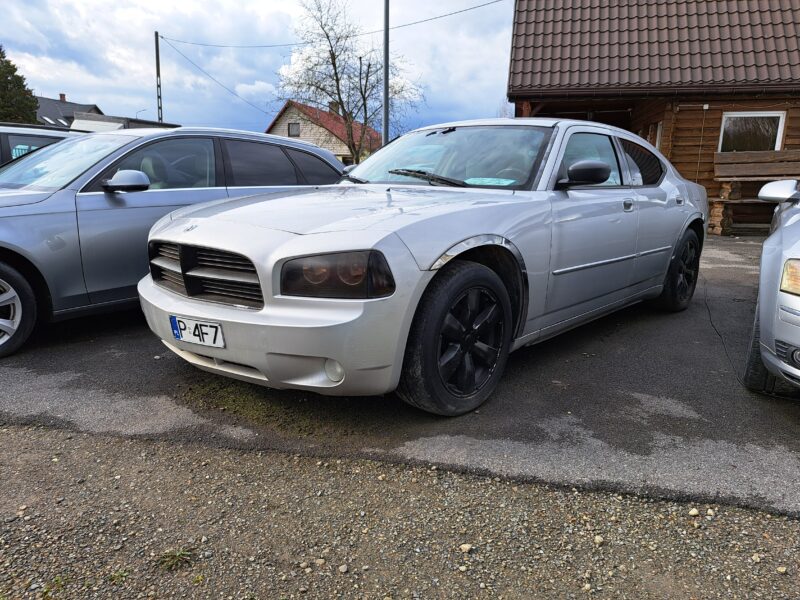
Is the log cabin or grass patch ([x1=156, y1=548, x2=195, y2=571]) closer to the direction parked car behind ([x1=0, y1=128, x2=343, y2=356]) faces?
the grass patch

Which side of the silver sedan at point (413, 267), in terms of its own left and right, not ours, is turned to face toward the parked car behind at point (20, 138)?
right

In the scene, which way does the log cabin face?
toward the camera

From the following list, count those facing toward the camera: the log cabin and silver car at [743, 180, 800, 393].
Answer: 2

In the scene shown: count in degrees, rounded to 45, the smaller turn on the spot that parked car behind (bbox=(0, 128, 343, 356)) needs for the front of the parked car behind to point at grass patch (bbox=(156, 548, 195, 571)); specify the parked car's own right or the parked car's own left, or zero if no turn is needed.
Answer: approximately 45° to the parked car's own left

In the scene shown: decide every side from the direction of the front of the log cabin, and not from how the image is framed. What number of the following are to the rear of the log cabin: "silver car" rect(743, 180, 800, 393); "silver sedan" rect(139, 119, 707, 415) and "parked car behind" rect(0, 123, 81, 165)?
0

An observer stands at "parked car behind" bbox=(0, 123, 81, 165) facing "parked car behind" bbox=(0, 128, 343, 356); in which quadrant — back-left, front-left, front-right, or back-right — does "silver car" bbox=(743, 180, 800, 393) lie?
front-left

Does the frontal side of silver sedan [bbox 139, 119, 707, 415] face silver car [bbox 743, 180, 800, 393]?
no

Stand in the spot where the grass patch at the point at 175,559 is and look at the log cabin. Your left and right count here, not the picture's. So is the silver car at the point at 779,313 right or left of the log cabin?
right

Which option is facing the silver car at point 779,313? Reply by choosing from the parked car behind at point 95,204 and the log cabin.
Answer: the log cabin

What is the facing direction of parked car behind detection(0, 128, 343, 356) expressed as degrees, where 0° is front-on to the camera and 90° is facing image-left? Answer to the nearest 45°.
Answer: approximately 45°

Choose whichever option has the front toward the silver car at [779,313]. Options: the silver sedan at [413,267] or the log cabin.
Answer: the log cabin

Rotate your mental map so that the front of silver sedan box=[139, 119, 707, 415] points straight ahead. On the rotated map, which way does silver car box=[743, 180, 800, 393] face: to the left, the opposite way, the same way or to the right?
the same way

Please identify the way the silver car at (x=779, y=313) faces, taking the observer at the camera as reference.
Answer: facing the viewer

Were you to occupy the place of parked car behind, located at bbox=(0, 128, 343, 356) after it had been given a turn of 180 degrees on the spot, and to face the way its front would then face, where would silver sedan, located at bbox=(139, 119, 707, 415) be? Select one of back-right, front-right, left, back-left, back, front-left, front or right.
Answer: right

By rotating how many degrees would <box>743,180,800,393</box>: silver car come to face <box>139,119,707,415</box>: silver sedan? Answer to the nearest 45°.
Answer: approximately 45° to its right

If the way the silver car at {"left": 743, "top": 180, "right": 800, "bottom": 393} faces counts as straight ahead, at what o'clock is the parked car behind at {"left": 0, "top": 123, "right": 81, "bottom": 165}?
The parked car behind is roughly at 3 o'clock from the silver car.

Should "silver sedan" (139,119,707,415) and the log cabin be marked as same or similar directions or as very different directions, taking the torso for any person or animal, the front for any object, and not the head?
same or similar directions

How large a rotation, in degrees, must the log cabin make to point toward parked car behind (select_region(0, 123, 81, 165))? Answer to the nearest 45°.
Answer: approximately 45° to its right

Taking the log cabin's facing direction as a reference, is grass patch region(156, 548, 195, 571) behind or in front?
in front

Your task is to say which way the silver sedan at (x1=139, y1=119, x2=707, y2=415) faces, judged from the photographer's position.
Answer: facing the viewer and to the left of the viewer
